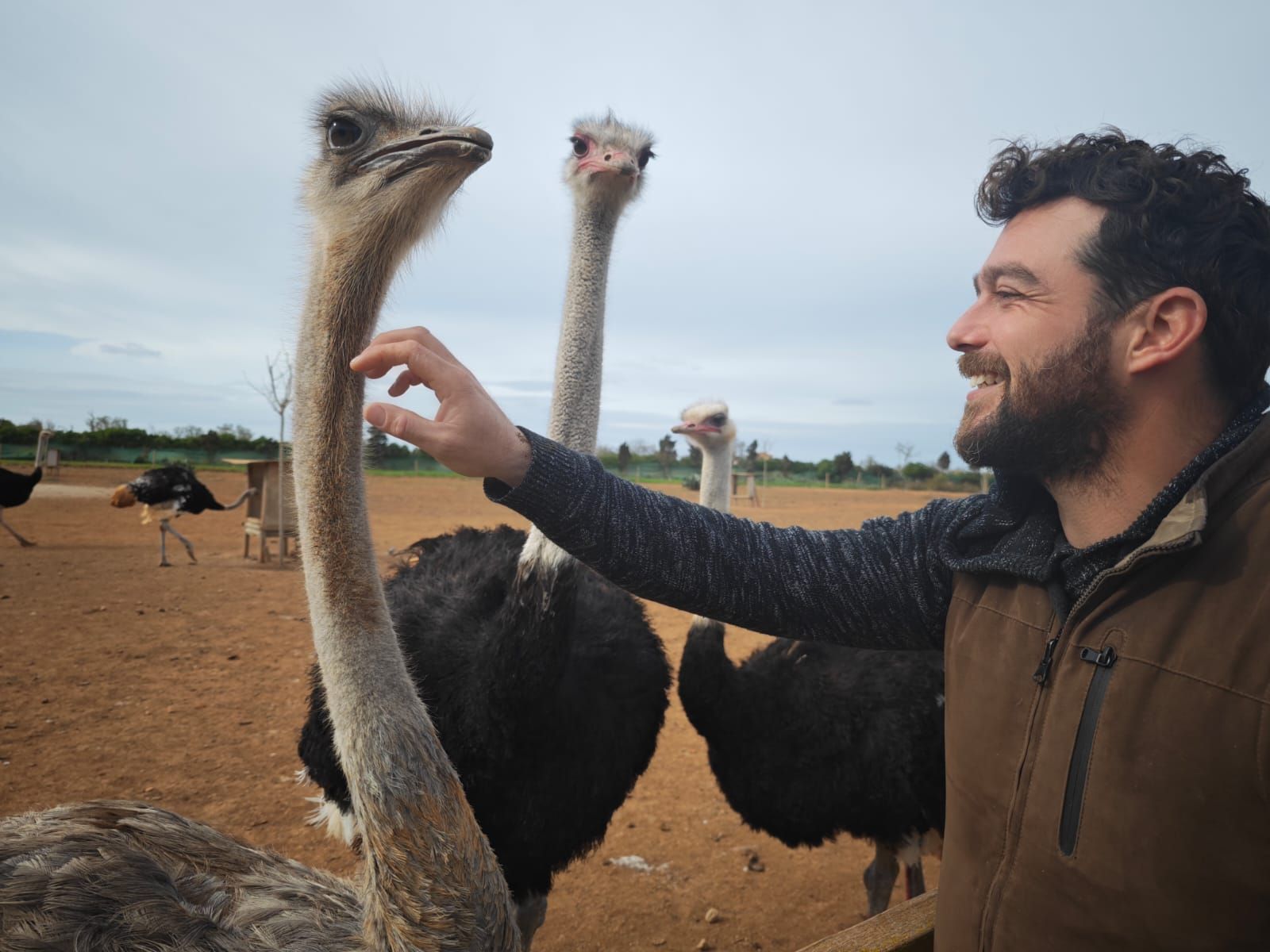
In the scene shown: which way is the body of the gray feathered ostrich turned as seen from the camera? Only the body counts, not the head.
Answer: to the viewer's right

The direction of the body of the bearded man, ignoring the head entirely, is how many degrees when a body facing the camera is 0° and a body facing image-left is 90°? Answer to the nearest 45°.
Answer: approximately 45°

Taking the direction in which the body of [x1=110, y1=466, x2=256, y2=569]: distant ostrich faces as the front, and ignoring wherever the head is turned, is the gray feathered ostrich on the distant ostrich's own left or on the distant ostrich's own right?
on the distant ostrich's own right

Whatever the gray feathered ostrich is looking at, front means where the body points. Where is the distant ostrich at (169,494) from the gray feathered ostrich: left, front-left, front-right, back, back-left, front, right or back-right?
left

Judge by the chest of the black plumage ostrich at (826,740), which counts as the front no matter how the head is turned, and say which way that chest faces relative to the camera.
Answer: to the viewer's left

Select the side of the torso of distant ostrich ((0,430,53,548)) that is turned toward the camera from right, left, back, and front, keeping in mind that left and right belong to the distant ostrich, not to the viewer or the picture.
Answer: right

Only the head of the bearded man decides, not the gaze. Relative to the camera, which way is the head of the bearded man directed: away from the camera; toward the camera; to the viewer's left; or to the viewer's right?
to the viewer's left

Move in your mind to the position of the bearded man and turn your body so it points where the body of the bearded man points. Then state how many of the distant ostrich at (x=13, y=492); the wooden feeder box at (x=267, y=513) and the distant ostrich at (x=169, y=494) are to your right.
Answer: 3

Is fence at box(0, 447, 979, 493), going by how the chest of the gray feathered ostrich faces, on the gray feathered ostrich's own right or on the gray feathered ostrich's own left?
on the gray feathered ostrich's own left

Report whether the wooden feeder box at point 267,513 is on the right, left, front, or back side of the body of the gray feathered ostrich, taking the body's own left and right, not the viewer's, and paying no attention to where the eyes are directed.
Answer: left
